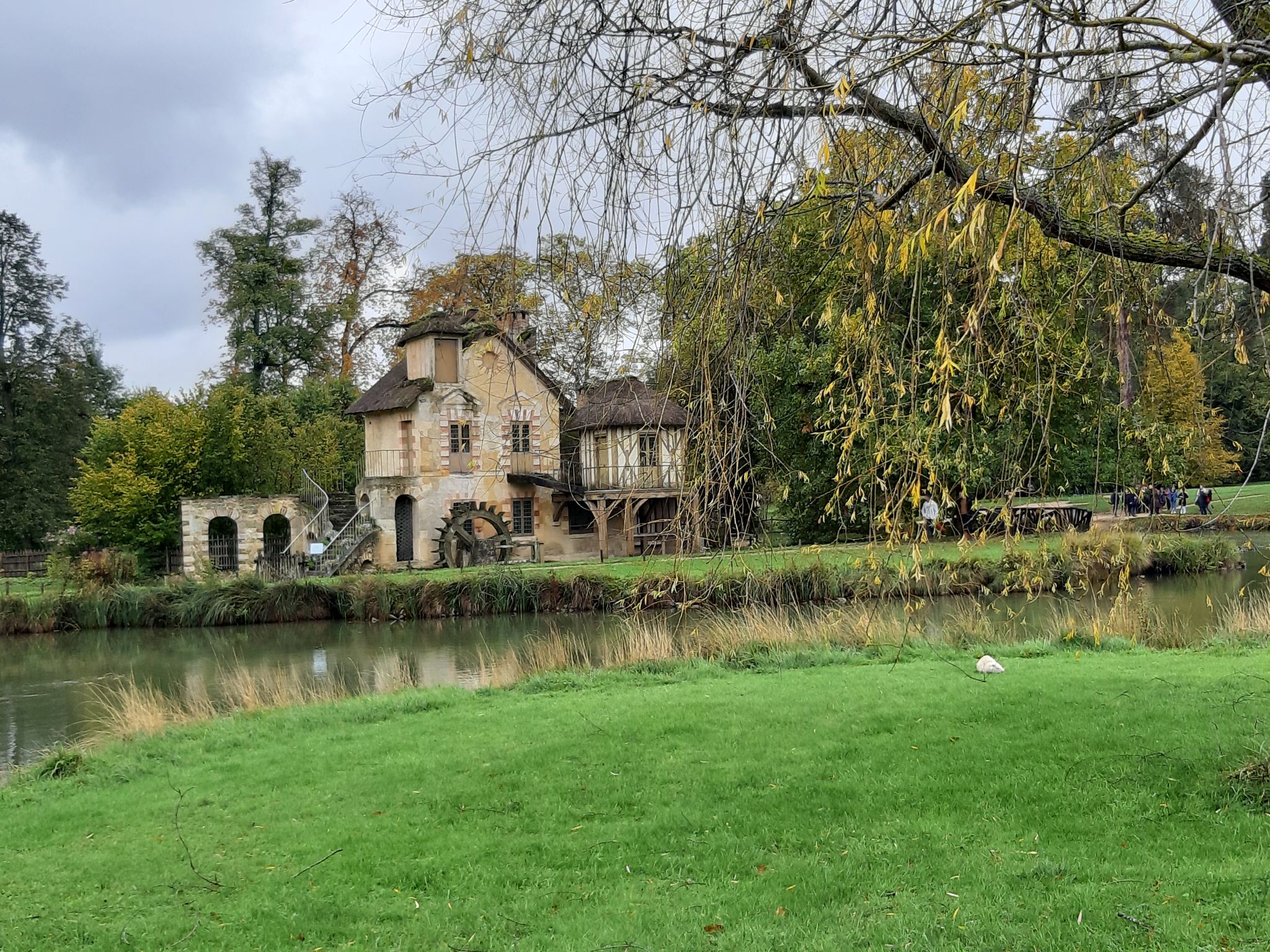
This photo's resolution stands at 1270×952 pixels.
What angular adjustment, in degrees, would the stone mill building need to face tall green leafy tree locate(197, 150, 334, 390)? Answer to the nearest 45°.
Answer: approximately 135° to its right

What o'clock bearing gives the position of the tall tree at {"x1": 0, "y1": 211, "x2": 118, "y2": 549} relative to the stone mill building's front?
The tall tree is roughly at 4 o'clock from the stone mill building.

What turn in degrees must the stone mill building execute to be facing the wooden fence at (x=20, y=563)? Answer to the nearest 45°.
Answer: approximately 90° to its right

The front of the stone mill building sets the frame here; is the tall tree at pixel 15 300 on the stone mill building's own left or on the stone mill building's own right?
on the stone mill building's own right

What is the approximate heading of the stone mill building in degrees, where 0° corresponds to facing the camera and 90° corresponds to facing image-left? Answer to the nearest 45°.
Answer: approximately 0°
